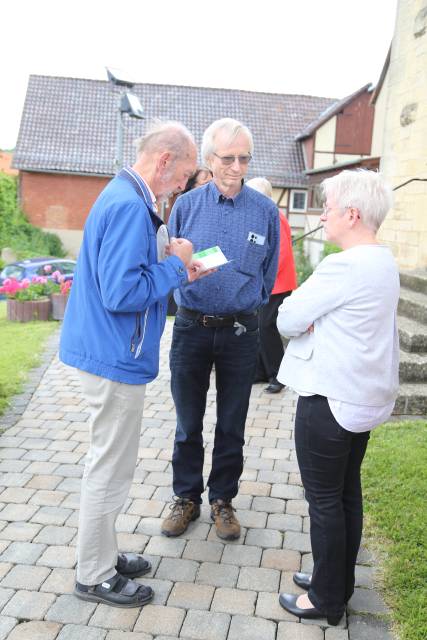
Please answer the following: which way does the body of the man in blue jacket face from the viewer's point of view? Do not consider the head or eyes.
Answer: to the viewer's right

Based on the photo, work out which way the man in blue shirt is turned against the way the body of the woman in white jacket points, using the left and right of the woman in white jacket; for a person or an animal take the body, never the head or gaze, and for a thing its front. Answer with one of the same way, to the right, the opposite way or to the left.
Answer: to the left

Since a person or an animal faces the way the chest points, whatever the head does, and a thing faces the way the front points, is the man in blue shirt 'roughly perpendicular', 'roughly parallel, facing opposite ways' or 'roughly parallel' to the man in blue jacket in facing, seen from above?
roughly perpendicular

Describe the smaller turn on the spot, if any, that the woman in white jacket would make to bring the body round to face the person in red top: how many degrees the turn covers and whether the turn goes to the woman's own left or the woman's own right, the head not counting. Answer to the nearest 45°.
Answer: approximately 90° to the woman's own right

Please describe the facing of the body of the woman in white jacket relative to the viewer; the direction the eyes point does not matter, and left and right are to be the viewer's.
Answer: facing to the left of the viewer

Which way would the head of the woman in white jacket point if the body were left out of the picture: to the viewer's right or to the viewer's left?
to the viewer's left

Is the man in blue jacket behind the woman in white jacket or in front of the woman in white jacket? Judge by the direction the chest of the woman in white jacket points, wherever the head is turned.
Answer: in front

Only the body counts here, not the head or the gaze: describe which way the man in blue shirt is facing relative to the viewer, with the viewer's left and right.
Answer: facing the viewer

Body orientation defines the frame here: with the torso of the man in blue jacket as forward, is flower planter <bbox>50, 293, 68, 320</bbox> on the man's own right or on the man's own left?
on the man's own left

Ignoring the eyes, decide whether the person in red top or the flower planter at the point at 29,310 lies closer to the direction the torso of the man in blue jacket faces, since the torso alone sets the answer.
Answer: the person in red top

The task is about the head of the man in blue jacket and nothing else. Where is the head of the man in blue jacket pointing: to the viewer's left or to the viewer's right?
to the viewer's right

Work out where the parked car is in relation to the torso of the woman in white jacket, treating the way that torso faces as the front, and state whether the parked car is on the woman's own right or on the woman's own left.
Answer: on the woman's own right

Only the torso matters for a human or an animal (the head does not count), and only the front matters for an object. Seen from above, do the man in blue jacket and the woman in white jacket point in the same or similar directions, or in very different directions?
very different directions

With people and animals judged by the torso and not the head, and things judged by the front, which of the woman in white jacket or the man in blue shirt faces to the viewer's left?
the woman in white jacket

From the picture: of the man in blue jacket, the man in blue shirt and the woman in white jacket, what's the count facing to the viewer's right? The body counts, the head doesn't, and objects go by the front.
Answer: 1
